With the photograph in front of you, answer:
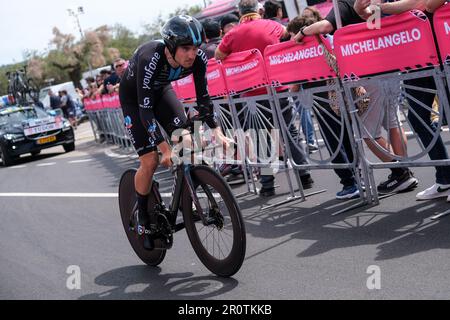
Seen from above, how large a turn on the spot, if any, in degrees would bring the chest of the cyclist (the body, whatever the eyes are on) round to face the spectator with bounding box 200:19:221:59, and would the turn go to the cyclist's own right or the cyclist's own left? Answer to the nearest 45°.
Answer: approximately 135° to the cyclist's own left

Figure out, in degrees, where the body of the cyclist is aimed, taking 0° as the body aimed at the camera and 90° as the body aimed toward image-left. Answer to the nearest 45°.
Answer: approximately 315°

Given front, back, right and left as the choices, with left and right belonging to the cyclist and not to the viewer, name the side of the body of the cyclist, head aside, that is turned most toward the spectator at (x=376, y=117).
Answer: left

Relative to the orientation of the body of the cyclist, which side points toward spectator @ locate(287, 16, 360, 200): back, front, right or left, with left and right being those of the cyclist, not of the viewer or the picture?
left

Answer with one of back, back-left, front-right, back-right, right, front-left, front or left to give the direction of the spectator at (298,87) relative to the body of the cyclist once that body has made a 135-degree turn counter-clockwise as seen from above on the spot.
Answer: front-right

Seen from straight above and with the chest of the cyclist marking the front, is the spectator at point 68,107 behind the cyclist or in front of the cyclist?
behind

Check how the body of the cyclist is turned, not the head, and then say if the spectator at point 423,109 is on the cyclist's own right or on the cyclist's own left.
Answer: on the cyclist's own left

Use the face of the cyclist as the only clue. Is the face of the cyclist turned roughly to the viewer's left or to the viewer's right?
to the viewer's right

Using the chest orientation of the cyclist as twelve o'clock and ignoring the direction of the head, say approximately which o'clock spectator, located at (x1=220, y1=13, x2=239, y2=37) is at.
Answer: The spectator is roughly at 8 o'clock from the cyclist.

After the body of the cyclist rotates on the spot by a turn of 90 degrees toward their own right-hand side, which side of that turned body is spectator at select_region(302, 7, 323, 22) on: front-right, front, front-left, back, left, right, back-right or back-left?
back

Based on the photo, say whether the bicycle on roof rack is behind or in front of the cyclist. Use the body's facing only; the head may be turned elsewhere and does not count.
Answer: behind
